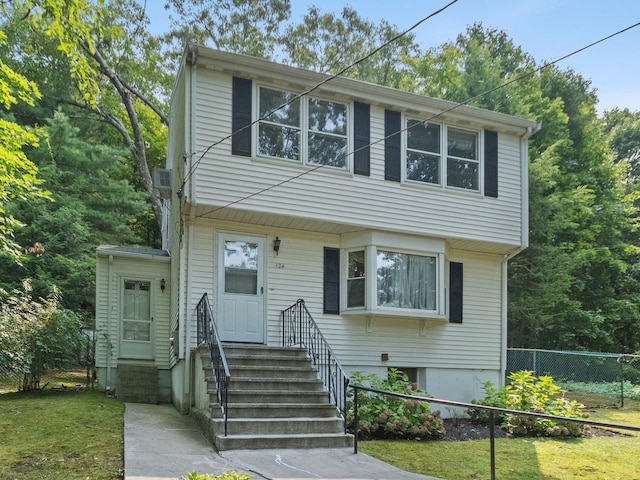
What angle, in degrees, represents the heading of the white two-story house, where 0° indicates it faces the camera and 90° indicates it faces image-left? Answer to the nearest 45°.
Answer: approximately 315°

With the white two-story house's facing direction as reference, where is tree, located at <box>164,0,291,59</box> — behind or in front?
behind

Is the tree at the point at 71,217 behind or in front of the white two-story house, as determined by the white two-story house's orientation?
behind

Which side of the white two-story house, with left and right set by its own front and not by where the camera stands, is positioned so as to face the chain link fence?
left

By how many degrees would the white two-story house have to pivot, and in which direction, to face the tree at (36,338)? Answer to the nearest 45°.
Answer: approximately 135° to its right

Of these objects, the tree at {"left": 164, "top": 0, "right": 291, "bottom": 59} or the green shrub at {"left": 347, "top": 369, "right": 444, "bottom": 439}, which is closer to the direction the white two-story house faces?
the green shrub

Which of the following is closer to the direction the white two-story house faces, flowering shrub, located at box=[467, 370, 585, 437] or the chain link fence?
the flowering shrub
